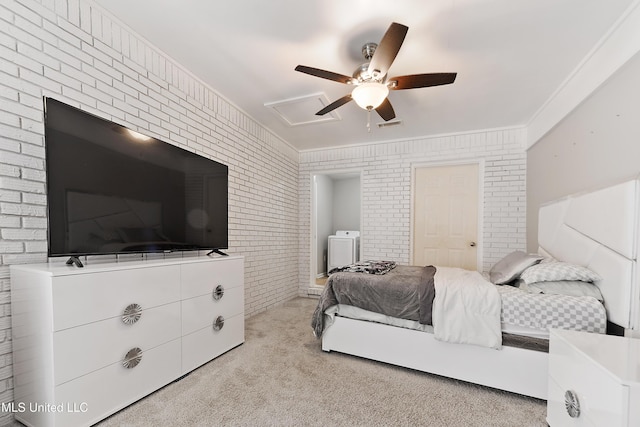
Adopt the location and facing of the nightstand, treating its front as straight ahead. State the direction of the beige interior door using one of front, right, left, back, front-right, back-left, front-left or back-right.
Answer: right

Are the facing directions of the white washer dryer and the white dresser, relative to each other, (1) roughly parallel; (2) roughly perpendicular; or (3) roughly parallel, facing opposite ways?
roughly perpendicular

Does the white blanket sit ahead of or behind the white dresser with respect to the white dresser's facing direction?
ahead

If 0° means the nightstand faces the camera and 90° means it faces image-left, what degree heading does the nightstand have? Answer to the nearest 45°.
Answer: approximately 45°

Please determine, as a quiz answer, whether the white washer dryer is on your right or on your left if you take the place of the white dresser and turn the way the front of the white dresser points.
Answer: on your left

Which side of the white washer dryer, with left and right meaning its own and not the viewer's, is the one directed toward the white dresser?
front

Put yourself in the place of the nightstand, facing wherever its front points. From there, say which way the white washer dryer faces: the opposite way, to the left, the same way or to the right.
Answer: to the left

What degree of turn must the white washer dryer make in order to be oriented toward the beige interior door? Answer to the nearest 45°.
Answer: approximately 45° to its left

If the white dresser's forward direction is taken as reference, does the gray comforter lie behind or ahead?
ahead

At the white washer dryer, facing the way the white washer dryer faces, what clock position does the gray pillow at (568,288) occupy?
The gray pillow is roughly at 11 o'clock from the white washer dryer.

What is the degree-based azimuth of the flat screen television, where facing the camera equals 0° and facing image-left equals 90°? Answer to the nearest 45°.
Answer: approximately 315°

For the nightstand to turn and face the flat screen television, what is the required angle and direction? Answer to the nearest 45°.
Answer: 0° — it already faces it
